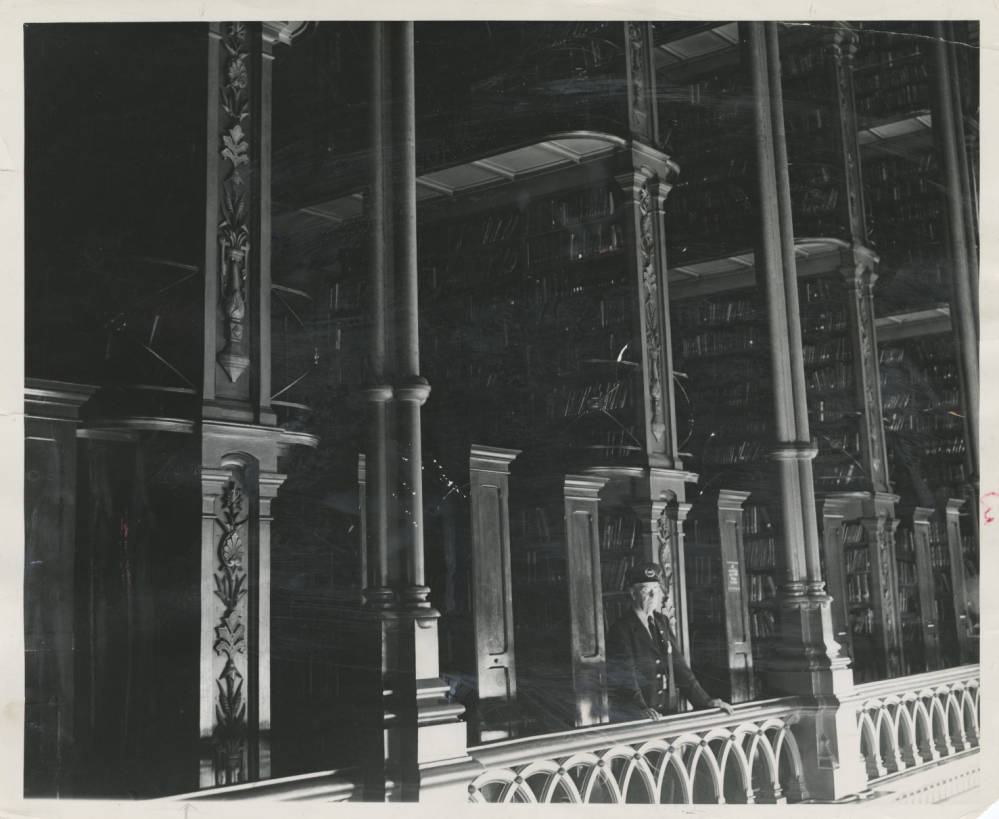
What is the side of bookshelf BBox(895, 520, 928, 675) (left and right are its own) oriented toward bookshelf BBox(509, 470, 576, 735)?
right

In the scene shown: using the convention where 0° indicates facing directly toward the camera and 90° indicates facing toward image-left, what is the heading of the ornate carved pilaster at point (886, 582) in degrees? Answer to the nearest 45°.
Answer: approximately 315°

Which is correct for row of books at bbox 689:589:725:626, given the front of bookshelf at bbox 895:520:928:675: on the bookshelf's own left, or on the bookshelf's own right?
on the bookshelf's own right

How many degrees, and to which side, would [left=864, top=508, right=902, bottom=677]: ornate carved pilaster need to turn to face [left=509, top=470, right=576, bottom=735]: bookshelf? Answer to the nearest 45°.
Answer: approximately 90° to its right

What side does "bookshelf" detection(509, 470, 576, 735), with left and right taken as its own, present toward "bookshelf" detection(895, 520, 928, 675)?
left
